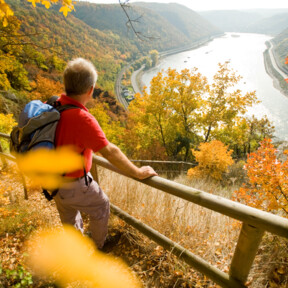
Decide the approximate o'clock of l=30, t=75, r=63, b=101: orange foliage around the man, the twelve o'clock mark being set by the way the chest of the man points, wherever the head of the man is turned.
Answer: The orange foliage is roughly at 10 o'clock from the man.

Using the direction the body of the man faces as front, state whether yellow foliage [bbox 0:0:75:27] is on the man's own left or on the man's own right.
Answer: on the man's own left

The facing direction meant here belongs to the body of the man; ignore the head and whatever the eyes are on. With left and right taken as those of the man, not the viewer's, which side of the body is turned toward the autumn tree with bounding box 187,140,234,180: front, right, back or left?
front

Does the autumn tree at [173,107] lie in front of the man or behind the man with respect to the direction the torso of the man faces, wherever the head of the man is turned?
in front

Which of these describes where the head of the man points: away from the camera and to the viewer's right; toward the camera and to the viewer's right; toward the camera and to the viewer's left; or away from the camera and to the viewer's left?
away from the camera and to the viewer's right

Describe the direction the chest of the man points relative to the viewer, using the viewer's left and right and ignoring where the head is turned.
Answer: facing away from the viewer and to the right of the viewer

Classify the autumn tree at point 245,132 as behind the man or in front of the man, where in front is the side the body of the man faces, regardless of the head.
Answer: in front
